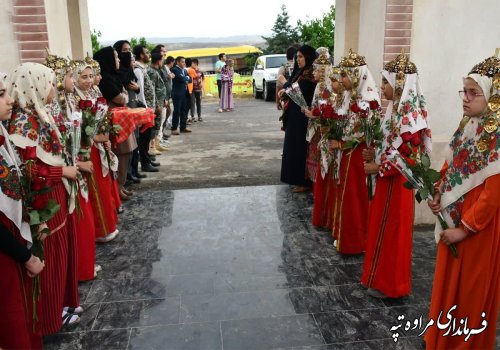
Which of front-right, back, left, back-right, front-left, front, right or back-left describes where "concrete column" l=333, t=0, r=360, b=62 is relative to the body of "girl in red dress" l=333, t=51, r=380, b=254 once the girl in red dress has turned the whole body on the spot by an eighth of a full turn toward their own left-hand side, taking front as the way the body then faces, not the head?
back-right

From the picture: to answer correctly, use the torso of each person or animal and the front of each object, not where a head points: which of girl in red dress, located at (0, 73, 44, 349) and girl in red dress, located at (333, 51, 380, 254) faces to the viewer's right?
girl in red dress, located at (0, 73, 44, 349)

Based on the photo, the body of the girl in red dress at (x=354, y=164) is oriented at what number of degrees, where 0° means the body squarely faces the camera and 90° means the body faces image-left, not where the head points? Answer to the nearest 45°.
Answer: approximately 90°

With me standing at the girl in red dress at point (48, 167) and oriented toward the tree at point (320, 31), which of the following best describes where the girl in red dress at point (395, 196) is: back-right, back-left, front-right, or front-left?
front-right

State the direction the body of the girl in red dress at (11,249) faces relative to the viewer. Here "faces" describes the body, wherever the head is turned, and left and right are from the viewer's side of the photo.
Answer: facing to the right of the viewer

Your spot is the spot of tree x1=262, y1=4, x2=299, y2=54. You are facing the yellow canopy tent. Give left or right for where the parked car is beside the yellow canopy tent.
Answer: left

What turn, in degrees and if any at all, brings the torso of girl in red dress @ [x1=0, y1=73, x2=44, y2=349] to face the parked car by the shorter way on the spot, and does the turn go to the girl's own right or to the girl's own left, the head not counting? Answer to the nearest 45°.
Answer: approximately 45° to the girl's own left

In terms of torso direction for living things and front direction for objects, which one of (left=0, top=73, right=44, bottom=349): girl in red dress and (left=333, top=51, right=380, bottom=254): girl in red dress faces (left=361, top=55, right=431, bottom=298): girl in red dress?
(left=0, top=73, right=44, bottom=349): girl in red dress

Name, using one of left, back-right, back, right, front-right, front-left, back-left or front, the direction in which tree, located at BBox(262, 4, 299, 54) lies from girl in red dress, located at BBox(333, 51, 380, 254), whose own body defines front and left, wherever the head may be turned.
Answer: right

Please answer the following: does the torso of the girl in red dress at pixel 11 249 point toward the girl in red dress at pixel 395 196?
yes

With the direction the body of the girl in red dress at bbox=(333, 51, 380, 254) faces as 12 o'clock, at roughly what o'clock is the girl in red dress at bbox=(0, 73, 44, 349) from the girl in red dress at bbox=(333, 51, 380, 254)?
the girl in red dress at bbox=(0, 73, 44, 349) is roughly at 10 o'clock from the girl in red dress at bbox=(333, 51, 380, 254).

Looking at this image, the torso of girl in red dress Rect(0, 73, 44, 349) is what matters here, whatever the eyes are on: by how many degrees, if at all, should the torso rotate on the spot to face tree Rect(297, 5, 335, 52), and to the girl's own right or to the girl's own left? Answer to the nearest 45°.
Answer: approximately 45° to the girl's own left

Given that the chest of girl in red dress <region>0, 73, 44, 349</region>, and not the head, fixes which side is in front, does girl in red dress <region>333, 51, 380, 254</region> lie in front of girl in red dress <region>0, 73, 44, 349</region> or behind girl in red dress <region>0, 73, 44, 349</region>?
in front
